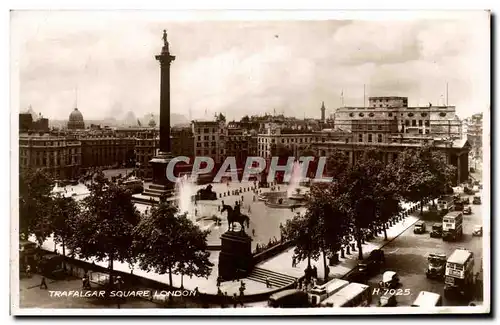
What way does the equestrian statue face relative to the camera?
to the viewer's left
